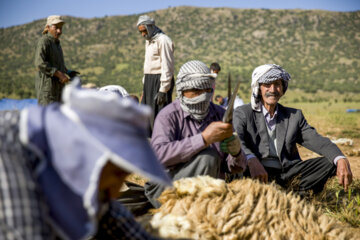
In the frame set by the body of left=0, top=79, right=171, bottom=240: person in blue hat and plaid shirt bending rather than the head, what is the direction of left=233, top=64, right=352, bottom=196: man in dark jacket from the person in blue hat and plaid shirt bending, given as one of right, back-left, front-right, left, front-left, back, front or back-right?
front-left

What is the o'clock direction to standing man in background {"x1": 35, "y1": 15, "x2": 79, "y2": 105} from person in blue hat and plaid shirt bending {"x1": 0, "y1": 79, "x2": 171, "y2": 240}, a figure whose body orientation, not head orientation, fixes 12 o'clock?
The standing man in background is roughly at 9 o'clock from the person in blue hat and plaid shirt bending.

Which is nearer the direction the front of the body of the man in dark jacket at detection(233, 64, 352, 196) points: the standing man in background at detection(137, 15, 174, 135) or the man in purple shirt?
the man in purple shirt

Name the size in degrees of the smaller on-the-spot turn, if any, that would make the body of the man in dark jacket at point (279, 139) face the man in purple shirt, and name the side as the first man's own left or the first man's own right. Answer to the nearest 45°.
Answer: approximately 45° to the first man's own right

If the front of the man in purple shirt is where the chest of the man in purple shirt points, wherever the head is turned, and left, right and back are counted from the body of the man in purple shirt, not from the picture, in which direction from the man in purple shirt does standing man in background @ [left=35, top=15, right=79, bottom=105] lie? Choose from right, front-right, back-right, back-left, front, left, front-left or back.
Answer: back

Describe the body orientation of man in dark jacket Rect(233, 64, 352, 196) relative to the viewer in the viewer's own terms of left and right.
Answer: facing the viewer

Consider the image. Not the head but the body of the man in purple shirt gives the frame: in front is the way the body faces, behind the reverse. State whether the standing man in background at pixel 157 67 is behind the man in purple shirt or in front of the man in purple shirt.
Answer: behind

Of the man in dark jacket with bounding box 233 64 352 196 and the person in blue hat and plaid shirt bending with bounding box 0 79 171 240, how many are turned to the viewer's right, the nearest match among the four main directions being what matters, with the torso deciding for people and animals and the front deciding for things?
1

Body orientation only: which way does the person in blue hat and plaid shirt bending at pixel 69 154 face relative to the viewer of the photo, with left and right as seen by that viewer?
facing to the right of the viewer

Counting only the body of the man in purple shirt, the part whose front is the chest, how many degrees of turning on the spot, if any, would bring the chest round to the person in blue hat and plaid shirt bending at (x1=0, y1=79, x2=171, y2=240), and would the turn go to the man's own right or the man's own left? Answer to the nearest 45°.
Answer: approximately 45° to the man's own right

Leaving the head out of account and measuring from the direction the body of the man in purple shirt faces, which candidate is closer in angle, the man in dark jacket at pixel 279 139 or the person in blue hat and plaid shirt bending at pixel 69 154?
the person in blue hat and plaid shirt bending

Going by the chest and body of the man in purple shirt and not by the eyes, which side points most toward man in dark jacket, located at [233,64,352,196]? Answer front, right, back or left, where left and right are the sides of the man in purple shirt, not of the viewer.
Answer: left
